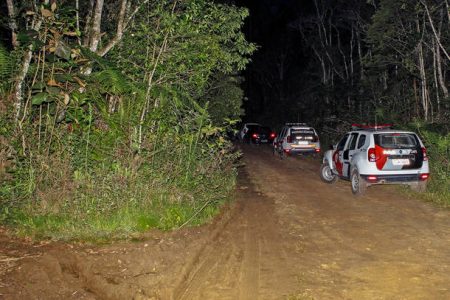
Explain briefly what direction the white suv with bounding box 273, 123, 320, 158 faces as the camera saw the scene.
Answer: facing away from the viewer

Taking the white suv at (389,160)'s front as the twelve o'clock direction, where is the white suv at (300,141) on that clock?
the white suv at (300,141) is roughly at 1 o'clock from the white suv at (389,160).

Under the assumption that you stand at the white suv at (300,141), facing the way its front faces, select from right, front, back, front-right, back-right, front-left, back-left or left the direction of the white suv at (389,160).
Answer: back

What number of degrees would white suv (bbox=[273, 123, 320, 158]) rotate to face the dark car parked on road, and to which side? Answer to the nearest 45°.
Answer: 0° — it already faces it

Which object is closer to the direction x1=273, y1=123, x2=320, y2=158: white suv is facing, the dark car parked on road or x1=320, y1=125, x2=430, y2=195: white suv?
the dark car parked on road

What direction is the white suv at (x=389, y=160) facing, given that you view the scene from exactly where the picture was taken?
facing away from the viewer and to the left of the viewer
